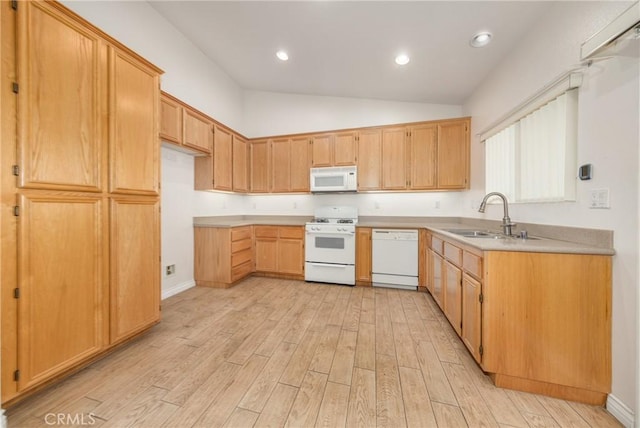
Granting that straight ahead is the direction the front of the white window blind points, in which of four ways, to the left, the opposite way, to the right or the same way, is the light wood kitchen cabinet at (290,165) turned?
to the left

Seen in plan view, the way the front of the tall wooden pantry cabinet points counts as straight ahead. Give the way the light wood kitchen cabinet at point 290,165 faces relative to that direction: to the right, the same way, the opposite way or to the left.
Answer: to the right

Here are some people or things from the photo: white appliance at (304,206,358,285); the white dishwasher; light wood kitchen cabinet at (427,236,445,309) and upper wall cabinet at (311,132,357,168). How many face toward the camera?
3

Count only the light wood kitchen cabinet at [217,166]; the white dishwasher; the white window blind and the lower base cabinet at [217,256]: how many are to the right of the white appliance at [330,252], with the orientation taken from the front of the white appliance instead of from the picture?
2

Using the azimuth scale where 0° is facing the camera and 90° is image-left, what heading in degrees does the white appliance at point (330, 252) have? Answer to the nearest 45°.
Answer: approximately 0°

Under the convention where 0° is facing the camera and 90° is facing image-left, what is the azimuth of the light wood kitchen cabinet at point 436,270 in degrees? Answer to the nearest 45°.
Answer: approximately 90°

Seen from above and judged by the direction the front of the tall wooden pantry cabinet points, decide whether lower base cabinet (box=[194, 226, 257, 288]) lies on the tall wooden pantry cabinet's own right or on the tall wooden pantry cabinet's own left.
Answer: on the tall wooden pantry cabinet's own left

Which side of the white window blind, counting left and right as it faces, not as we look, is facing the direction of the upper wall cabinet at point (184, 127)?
front

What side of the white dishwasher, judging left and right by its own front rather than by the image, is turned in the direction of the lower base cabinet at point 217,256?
right

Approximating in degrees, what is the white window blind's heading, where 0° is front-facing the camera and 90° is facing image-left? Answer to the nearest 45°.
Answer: approximately 45°

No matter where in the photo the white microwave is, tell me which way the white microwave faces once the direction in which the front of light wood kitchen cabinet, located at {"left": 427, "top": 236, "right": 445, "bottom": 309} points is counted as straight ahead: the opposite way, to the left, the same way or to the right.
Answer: to the left

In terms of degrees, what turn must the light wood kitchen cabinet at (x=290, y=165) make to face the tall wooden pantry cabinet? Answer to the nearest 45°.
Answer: approximately 45° to its right

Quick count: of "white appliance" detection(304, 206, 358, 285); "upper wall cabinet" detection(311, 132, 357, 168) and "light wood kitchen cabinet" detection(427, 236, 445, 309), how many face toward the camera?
2
